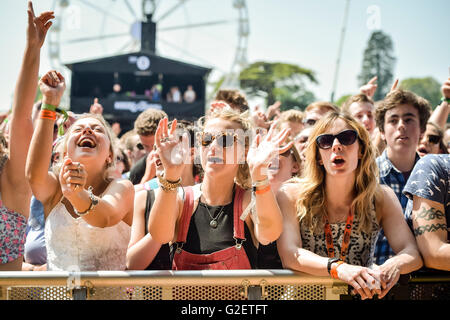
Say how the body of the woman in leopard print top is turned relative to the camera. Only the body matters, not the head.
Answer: toward the camera

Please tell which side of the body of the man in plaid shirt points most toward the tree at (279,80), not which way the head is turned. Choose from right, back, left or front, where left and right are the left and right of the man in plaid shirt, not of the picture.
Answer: back

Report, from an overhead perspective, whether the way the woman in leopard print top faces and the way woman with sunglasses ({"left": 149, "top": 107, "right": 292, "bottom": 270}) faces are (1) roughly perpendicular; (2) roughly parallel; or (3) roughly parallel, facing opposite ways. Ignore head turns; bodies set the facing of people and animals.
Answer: roughly parallel

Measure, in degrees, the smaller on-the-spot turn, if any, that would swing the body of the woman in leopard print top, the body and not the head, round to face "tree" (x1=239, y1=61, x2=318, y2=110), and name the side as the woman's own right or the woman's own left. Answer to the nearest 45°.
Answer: approximately 180°

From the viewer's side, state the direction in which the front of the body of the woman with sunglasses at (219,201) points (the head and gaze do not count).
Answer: toward the camera

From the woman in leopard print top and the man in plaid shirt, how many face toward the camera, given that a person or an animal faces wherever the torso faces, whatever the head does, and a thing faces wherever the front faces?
2

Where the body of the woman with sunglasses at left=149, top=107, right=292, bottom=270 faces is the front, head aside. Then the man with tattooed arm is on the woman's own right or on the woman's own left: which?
on the woman's own left

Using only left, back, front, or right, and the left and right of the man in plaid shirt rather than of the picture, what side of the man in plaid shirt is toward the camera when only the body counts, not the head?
front

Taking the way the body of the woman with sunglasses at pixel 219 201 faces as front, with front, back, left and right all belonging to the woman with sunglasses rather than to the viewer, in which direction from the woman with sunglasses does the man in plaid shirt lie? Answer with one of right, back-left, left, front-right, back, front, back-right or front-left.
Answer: back-left

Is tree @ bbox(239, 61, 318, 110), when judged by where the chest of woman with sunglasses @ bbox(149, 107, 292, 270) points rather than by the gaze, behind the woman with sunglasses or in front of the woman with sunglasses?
behind

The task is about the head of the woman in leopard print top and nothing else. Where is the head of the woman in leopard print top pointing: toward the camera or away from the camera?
toward the camera

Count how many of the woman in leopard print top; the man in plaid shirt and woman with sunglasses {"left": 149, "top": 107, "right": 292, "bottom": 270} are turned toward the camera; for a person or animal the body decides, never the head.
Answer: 3

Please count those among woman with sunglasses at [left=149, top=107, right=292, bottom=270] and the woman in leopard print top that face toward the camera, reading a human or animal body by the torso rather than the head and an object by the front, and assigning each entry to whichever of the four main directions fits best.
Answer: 2
